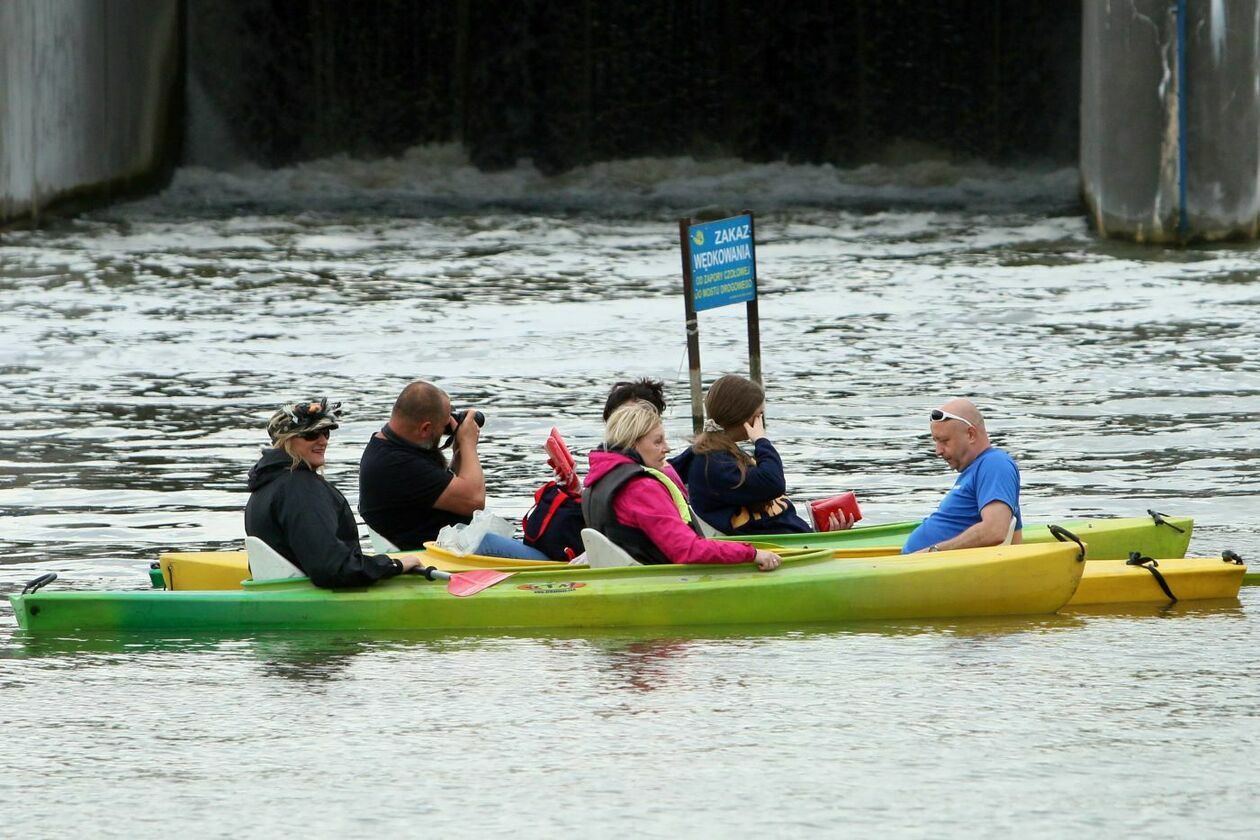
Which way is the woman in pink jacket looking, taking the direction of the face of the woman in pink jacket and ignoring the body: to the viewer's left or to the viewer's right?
to the viewer's right

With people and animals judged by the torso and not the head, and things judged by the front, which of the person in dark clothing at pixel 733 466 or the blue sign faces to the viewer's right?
the person in dark clothing

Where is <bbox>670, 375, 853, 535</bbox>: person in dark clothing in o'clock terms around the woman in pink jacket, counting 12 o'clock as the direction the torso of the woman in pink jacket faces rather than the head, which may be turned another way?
The person in dark clothing is roughly at 10 o'clock from the woman in pink jacket.

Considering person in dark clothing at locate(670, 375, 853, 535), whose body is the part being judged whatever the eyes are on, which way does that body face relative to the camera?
to the viewer's right

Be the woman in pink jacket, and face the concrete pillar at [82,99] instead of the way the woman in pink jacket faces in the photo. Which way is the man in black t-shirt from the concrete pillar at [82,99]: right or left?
left

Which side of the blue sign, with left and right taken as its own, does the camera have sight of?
front

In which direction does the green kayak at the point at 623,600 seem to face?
to the viewer's right

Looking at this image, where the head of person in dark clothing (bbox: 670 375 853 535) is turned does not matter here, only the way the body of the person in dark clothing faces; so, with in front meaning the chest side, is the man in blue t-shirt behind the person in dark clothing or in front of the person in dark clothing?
in front

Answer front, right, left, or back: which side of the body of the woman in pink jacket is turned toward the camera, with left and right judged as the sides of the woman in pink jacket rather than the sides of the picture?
right

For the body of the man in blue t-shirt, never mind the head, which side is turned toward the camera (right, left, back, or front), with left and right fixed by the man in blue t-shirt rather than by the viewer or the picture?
left

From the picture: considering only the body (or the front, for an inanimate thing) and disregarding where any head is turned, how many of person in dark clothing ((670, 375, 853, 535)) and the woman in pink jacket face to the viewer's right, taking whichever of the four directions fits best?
2

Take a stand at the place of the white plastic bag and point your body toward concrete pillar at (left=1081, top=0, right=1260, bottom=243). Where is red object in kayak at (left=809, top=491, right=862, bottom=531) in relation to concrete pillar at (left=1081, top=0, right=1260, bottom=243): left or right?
right

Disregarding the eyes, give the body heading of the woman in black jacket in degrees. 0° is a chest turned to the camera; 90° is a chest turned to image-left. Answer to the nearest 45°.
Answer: approximately 270°
